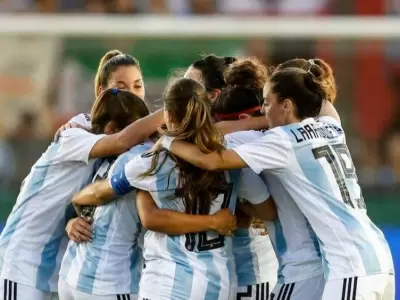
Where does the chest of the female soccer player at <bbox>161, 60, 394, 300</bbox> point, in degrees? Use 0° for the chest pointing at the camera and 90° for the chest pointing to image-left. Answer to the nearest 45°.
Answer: approximately 135°

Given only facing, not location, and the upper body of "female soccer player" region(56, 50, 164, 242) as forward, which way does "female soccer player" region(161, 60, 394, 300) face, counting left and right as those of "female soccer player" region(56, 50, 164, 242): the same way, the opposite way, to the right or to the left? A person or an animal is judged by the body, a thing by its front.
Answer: the opposite way

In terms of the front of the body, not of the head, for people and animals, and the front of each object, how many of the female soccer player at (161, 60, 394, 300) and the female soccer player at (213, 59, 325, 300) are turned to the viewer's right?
0

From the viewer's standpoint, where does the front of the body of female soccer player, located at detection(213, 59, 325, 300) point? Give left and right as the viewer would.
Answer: facing away from the viewer and to the left of the viewer

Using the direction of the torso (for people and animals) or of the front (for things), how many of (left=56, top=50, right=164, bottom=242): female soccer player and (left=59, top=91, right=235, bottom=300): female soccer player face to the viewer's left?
0
